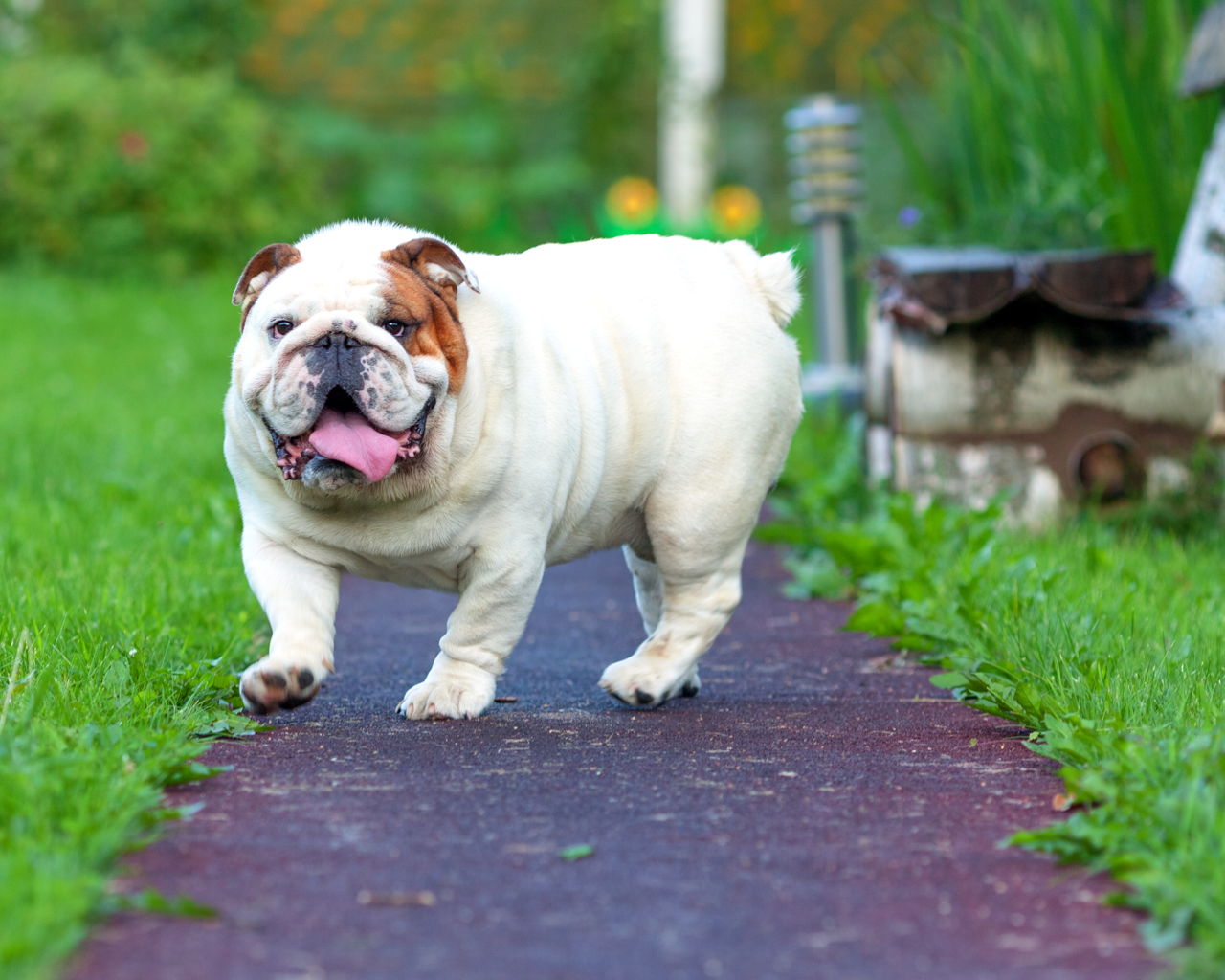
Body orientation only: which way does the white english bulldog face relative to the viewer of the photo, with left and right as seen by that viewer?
facing the viewer and to the left of the viewer

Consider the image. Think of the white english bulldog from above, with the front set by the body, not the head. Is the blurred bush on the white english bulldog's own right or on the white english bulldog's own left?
on the white english bulldog's own right

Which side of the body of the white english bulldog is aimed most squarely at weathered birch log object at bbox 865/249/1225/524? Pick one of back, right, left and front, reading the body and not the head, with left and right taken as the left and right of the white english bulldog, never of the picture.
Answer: back

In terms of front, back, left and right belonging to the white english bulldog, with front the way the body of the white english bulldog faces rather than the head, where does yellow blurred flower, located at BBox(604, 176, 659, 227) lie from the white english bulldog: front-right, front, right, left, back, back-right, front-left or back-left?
back-right

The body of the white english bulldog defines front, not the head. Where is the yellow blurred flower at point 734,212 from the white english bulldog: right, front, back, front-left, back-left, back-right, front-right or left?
back-right
